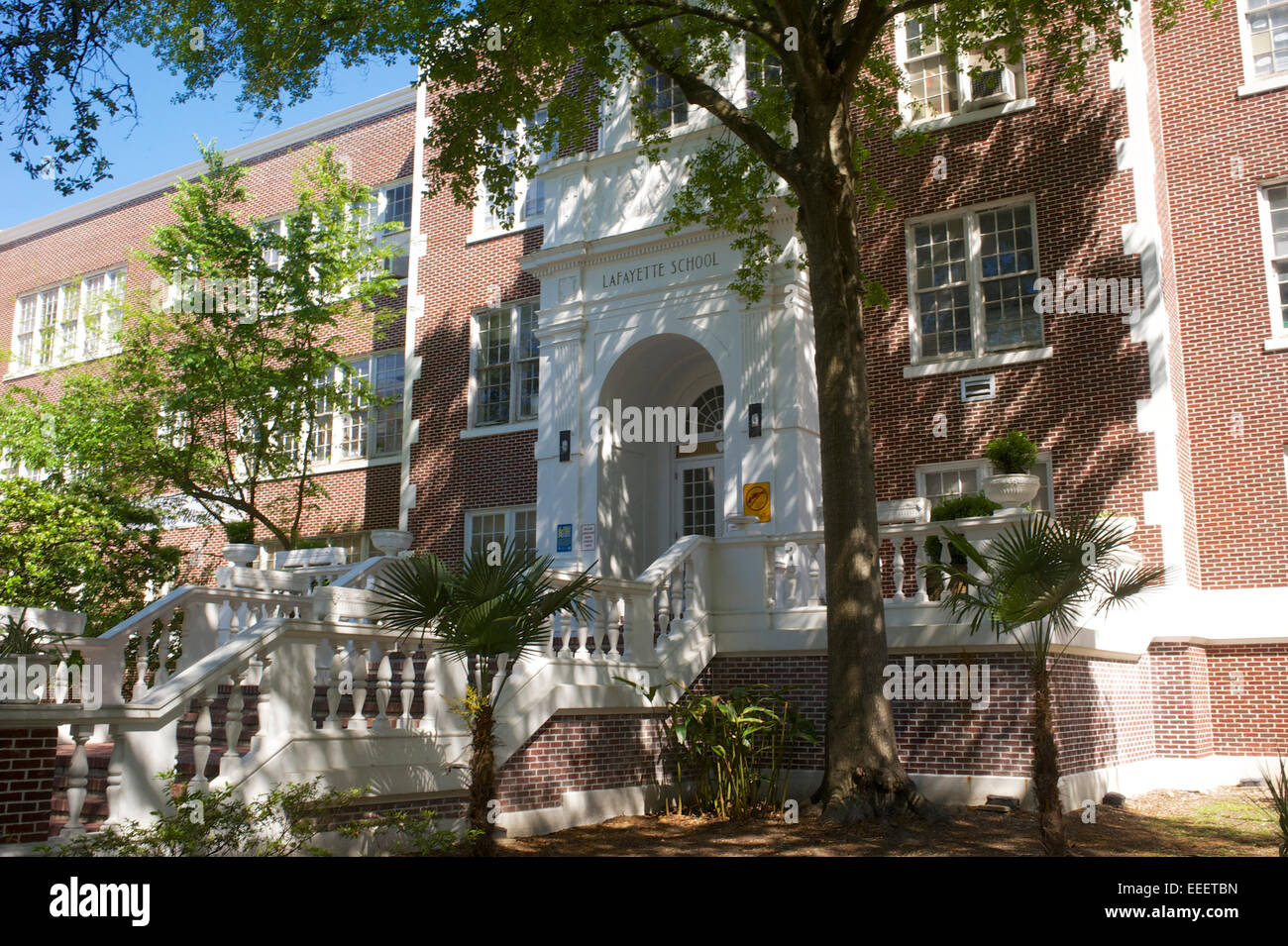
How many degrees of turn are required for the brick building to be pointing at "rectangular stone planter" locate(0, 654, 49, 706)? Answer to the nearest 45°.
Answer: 0° — it already faces it

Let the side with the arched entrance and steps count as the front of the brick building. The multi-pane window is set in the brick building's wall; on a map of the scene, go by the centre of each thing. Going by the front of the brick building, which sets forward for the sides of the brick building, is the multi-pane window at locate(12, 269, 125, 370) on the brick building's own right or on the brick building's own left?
on the brick building's own right

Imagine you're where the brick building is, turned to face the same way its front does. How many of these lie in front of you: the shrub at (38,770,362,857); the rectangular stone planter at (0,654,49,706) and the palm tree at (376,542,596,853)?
3

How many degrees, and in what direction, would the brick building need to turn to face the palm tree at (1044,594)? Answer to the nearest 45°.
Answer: approximately 45° to its left

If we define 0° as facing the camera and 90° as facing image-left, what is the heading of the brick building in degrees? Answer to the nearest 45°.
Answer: approximately 45°

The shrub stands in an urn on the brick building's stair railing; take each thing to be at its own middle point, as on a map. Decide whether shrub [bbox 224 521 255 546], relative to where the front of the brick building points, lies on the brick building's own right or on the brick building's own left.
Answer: on the brick building's own right

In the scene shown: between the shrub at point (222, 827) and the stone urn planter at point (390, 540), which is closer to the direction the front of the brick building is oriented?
the shrub

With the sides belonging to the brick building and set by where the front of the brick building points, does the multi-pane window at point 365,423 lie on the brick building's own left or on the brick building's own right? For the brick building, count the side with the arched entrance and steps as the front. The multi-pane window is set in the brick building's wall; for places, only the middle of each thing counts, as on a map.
on the brick building's own right

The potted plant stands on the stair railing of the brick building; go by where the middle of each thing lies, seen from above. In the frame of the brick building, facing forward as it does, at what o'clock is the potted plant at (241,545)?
The potted plant is roughly at 2 o'clock from the brick building.

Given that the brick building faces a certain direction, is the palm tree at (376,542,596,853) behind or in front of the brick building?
in front
